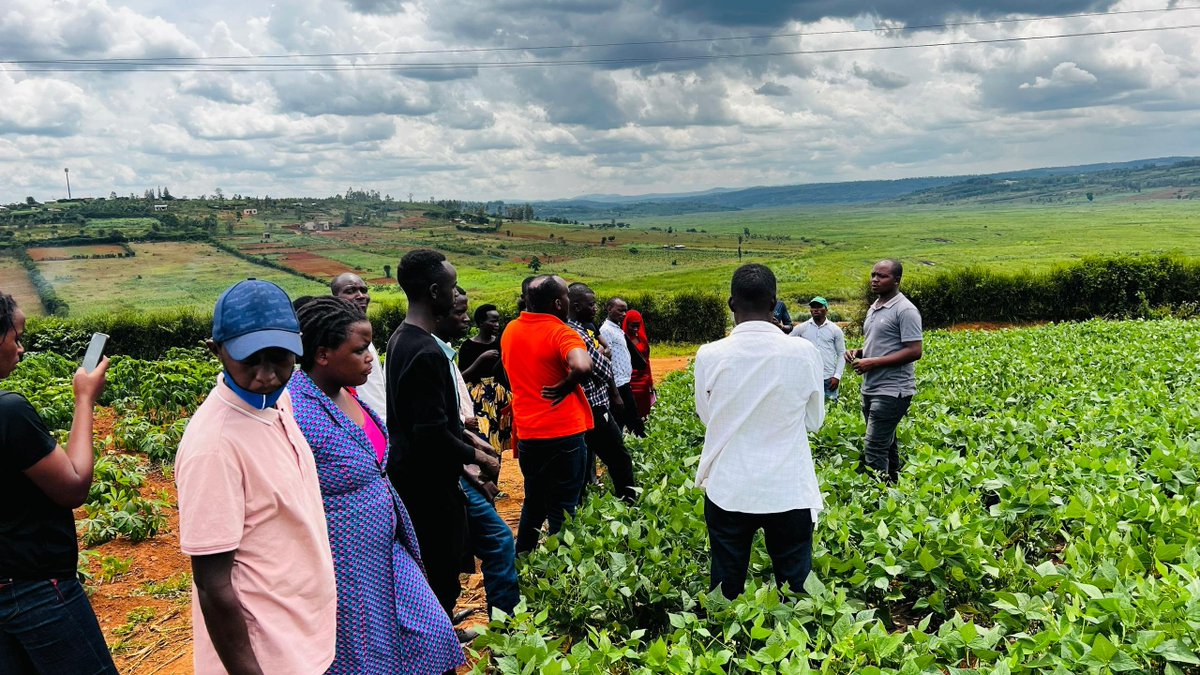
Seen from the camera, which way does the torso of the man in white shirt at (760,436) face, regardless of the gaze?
away from the camera

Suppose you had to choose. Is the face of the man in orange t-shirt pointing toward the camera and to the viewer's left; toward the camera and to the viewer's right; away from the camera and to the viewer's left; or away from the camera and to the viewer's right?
away from the camera and to the viewer's right

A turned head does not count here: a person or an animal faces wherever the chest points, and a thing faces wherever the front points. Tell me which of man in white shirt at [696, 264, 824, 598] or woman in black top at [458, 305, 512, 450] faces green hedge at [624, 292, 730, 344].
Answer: the man in white shirt

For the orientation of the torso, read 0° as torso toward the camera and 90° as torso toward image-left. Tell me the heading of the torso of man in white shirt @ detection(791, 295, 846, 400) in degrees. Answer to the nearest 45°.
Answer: approximately 0°

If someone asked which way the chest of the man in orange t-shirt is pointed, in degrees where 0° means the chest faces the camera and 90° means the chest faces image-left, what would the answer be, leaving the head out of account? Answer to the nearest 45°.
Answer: approximately 225°

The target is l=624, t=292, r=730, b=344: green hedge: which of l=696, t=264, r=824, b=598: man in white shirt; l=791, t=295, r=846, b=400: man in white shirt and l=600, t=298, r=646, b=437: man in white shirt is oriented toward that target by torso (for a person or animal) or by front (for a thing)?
l=696, t=264, r=824, b=598: man in white shirt

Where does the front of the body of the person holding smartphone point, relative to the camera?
to the viewer's right

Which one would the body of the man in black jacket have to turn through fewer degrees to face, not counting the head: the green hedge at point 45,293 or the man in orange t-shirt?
the man in orange t-shirt

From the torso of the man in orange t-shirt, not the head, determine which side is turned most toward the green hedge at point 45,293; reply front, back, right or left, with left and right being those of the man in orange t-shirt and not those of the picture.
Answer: left
